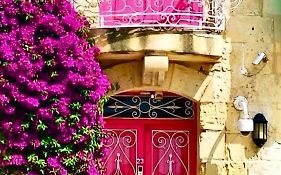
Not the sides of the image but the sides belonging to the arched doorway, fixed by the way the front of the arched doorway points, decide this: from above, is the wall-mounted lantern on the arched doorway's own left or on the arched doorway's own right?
on the arched doorway's own left

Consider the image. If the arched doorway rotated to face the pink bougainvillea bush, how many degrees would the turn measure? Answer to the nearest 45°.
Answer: approximately 45° to its right

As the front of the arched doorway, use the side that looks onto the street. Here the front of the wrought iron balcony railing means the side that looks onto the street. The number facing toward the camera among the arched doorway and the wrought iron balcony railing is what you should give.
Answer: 2

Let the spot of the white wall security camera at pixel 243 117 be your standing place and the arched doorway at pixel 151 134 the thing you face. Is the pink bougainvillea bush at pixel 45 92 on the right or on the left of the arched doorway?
left

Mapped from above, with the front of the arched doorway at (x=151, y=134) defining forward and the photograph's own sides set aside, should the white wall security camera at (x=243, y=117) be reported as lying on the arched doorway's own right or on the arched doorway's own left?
on the arched doorway's own left

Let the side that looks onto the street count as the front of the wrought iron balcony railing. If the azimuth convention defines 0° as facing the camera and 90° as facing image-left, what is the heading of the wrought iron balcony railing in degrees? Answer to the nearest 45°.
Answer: approximately 0°
